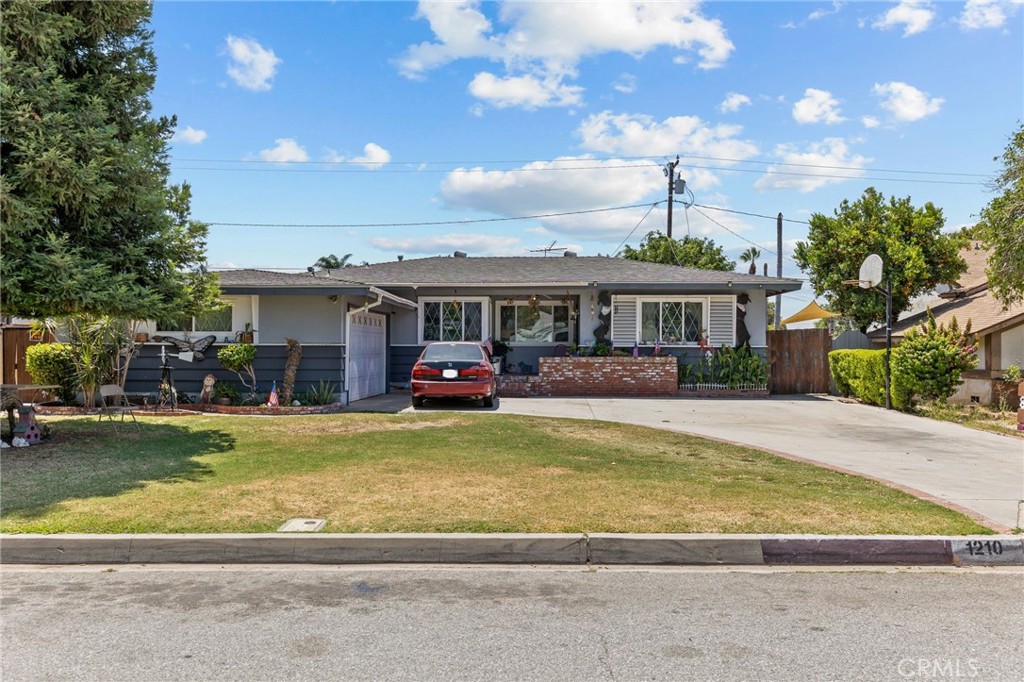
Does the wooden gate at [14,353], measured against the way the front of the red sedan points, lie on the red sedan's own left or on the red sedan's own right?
on the red sedan's own left

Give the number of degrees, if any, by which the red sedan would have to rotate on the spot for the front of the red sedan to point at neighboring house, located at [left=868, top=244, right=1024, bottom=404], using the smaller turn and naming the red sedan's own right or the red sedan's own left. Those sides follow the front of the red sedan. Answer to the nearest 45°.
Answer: approximately 90° to the red sedan's own right

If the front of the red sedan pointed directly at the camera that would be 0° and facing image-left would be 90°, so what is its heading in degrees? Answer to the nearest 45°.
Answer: approximately 180°

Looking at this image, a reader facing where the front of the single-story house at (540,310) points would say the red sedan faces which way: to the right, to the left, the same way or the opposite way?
the opposite way

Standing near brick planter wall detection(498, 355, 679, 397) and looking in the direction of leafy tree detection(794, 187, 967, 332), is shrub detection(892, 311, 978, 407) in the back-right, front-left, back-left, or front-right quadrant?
front-right

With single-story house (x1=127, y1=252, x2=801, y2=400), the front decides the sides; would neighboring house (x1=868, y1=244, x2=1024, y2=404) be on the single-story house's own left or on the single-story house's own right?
on the single-story house's own left

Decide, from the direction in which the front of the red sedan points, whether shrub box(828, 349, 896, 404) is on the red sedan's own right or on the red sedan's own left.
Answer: on the red sedan's own right

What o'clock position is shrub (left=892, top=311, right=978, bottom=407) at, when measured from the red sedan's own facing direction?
The shrub is roughly at 3 o'clock from the red sedan.

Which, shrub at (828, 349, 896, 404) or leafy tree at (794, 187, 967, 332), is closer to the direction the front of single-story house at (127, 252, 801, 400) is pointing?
the shrub

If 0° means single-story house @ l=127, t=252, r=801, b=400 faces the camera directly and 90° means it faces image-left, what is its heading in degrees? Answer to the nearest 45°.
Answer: approximately 0°

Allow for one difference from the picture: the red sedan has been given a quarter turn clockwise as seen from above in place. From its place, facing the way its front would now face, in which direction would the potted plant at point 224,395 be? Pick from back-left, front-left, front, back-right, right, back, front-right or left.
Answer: back

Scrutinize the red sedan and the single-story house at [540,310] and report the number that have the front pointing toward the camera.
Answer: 1

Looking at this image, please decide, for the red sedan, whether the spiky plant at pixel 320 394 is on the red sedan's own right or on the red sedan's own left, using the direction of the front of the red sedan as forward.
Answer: on the red sedan's own left

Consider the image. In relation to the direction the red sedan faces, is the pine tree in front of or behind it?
behind

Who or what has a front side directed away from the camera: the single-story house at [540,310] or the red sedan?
the red sedan

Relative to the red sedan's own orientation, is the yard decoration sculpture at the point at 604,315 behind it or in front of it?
in front
